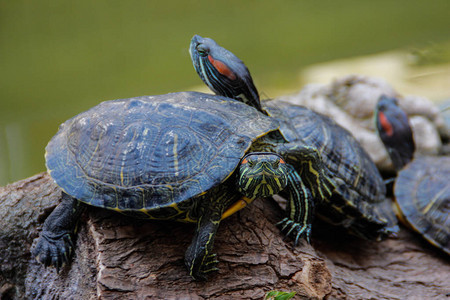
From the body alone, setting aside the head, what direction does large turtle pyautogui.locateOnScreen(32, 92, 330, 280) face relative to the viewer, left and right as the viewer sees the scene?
facing the viewer and to the right of the viewer

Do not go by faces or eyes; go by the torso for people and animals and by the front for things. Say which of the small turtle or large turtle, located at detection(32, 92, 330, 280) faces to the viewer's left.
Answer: the small turtle

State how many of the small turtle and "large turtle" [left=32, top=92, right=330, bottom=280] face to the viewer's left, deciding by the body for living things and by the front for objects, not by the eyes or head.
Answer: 1

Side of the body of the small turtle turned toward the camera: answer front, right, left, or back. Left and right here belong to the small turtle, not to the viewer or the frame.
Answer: left
